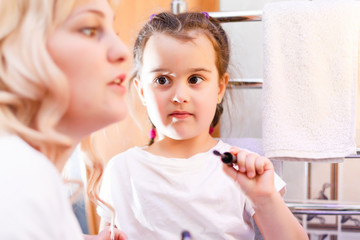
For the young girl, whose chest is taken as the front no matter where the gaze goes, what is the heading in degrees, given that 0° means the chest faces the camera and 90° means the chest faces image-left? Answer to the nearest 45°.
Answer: approximately 0°

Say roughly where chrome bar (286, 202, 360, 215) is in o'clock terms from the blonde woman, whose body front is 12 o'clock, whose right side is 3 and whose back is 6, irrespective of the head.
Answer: The chrome bar is roughly at 11 o'clock from the blonde woman.

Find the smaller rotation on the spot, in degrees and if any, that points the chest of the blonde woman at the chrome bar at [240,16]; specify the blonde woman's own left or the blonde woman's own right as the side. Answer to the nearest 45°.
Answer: approximately 45° to the blonde woman's own left

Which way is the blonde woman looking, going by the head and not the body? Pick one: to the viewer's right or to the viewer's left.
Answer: to the viewer's right

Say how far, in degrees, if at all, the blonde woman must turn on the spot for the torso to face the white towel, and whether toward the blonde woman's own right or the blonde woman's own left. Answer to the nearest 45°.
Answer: approximately 45° to the blonde woman's own left

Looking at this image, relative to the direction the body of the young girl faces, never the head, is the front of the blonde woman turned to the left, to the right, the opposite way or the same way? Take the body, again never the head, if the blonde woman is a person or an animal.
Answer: to the left

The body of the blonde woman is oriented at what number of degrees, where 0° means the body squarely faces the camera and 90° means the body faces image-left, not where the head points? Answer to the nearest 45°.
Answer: approximately 270°
